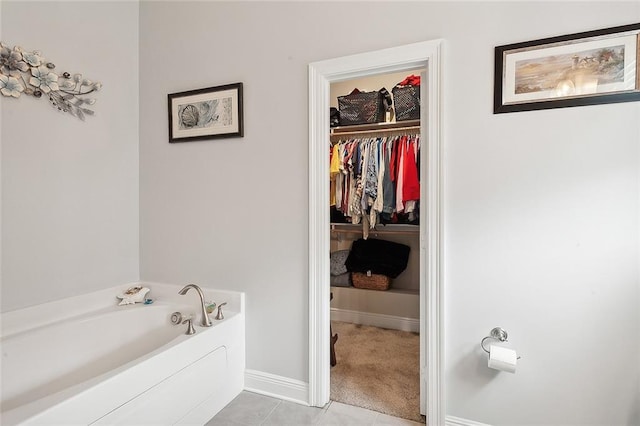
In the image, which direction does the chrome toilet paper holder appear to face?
toward the camera

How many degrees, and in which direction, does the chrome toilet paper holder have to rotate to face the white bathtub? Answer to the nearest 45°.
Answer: approximately 45° to its right

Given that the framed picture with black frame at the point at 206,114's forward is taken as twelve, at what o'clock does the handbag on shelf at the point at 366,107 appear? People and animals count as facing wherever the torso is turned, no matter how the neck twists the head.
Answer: The handbag on shelf is roughly at 7 o'clock from the framed picture with black frame.

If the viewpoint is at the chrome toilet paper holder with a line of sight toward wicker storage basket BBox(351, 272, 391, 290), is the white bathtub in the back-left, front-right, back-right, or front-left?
front-left

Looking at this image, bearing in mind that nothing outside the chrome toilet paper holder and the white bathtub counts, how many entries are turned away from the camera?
0

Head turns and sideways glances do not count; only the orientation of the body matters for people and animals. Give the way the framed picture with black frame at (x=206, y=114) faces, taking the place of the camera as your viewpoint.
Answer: facing the viewer and to the left of the viewer

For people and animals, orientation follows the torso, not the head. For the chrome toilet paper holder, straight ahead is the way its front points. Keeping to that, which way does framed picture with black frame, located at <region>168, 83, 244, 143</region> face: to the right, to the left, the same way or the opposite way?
the same way

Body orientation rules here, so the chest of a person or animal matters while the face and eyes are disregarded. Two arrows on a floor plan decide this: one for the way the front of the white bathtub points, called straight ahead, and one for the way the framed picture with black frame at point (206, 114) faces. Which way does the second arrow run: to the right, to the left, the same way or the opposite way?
to the right

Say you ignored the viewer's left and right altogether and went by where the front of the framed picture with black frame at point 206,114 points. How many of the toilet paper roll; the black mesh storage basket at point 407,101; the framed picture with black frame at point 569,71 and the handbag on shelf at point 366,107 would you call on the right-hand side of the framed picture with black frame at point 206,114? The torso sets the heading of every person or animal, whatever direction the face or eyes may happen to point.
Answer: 0

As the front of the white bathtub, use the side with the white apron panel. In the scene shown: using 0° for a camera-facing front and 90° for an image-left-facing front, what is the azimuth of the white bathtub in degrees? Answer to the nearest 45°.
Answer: approximately 315°

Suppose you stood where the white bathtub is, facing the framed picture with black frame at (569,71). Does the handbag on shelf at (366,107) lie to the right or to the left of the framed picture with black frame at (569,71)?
left

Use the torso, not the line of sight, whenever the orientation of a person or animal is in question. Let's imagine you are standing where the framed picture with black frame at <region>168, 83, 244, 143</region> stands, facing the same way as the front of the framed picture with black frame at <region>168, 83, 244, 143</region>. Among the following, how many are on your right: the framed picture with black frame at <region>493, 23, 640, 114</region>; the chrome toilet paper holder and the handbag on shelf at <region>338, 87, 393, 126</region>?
0

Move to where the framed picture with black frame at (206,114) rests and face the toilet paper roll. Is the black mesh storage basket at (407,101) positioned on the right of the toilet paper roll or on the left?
left

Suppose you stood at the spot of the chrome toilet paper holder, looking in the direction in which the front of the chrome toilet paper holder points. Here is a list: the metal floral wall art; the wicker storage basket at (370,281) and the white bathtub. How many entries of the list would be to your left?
0
